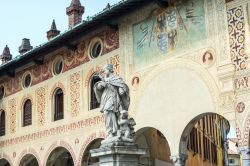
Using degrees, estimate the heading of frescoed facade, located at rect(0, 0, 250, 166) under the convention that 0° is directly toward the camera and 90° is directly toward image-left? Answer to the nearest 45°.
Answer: approximately 45°

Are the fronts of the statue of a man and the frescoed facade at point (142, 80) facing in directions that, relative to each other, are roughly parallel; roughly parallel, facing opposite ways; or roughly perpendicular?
roughly parallel

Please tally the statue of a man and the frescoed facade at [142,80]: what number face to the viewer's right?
0

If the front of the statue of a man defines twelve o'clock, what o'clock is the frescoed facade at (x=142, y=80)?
The frescoed facade is roughly at 5 o'clock from the statue of a man.

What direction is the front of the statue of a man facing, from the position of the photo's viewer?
facing the viewer and to the left of the viewer

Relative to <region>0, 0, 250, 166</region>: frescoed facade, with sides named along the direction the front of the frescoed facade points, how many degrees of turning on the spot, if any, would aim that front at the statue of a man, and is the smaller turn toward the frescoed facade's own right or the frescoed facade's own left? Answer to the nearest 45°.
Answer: approximately 45° to the frescoed facade's own left
